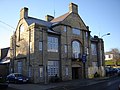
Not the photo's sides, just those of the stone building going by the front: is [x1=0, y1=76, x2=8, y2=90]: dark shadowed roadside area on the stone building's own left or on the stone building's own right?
on the stone building's own right

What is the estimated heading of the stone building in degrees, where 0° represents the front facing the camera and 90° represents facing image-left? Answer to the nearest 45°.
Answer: approximately 315°
